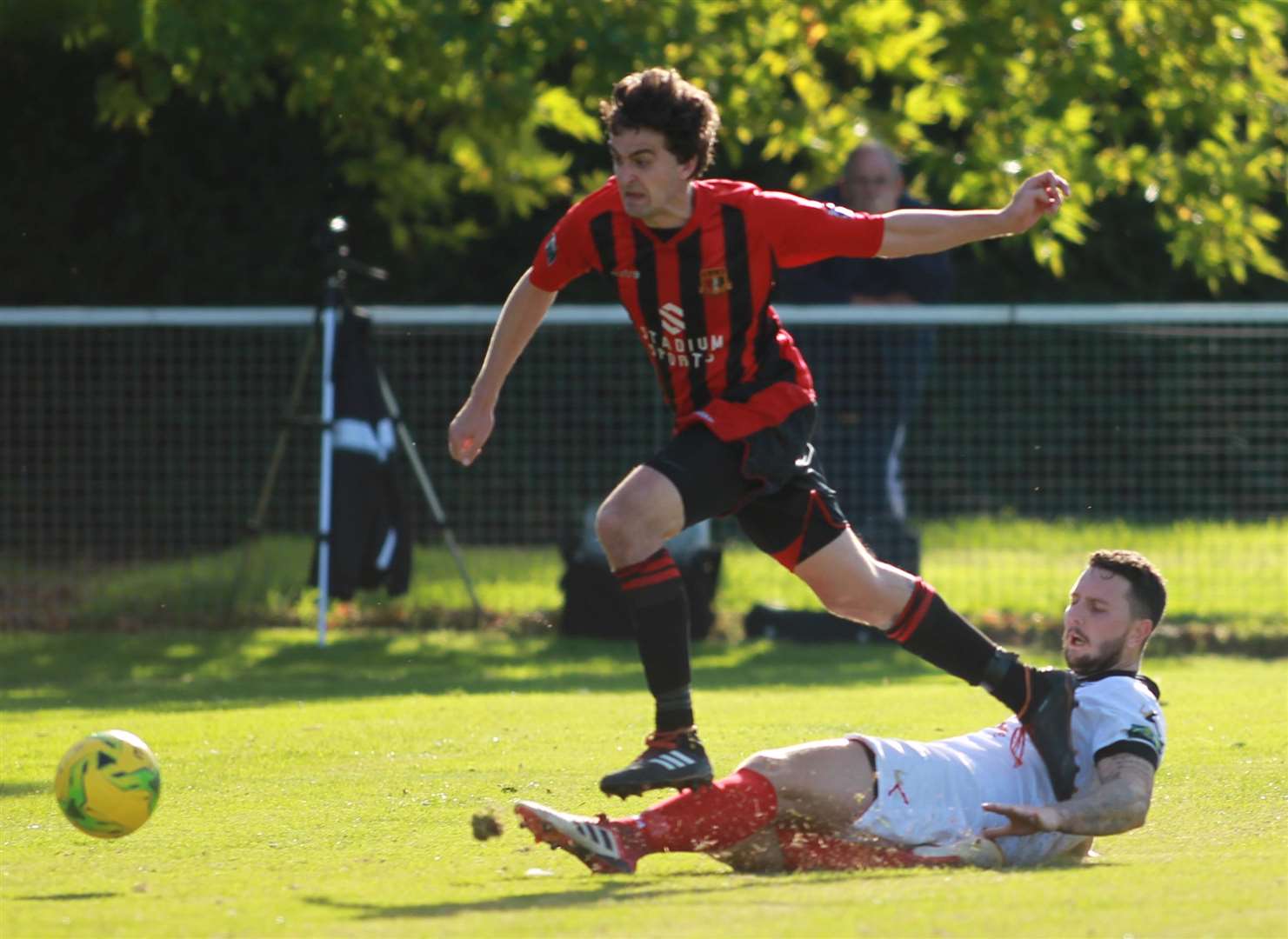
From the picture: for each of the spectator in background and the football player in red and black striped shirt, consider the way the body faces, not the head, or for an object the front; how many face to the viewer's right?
0

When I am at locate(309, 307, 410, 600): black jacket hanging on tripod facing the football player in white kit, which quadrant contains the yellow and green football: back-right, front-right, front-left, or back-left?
front-right

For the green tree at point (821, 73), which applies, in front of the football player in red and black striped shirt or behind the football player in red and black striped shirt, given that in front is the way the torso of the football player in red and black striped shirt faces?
behind

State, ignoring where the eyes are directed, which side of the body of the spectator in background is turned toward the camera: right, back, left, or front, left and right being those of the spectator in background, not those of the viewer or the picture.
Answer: front

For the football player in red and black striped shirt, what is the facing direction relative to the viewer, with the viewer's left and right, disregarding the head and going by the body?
facing the viewer and to the left of the viewer

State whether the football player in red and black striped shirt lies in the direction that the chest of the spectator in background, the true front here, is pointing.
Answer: yes

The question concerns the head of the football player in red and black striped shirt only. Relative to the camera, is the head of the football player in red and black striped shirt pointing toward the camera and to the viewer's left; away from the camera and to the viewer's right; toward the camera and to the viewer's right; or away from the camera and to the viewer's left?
toward the camera and to the viewer's left
